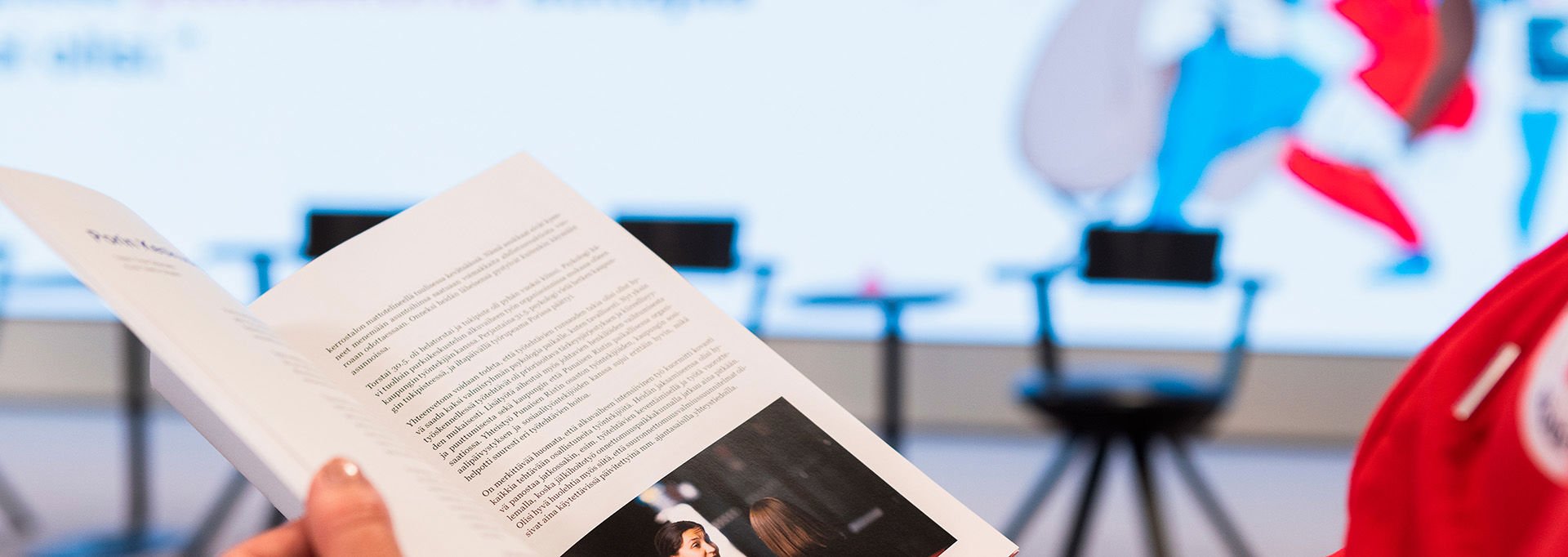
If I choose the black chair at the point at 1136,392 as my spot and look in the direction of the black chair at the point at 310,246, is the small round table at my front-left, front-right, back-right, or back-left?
front-right

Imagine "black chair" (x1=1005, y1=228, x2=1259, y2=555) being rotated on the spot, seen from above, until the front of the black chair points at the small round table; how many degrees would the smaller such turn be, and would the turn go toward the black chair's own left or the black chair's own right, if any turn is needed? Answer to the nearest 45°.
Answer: approximately 135° to the black chair's own right

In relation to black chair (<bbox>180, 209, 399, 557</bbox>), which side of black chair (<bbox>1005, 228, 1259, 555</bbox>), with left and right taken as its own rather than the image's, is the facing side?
right

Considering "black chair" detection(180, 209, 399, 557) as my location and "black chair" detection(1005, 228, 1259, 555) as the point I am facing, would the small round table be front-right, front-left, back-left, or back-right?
front-left

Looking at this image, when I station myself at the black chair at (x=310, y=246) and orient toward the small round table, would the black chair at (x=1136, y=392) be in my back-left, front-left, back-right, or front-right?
front-right
